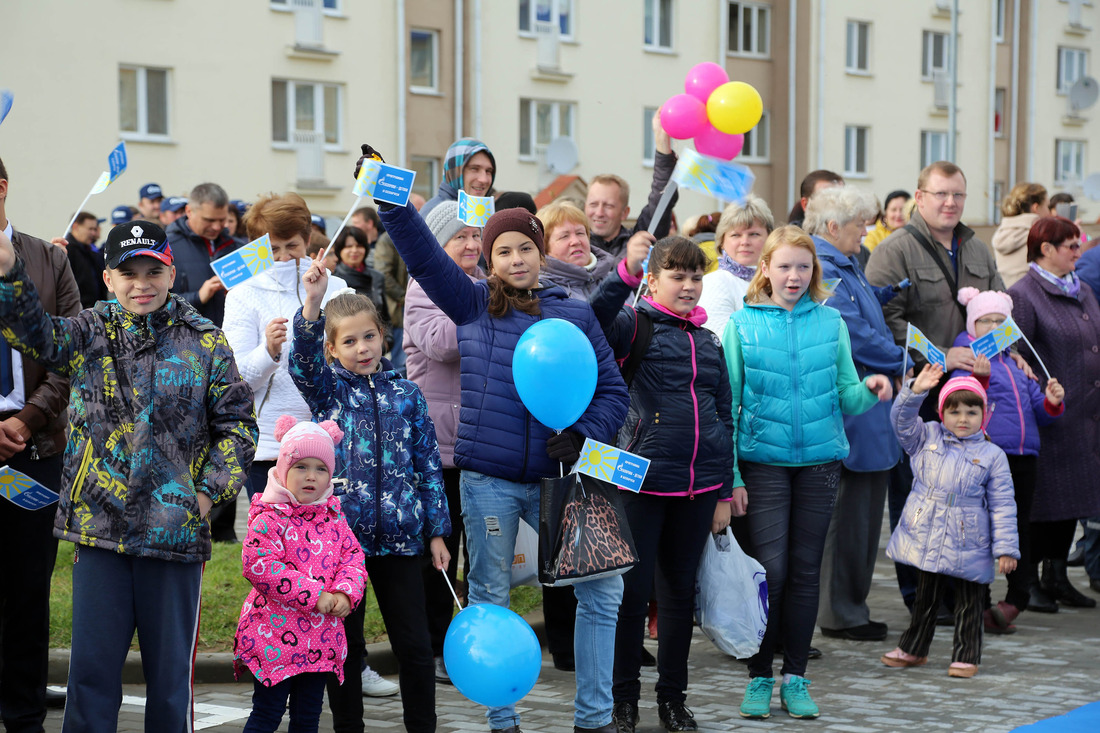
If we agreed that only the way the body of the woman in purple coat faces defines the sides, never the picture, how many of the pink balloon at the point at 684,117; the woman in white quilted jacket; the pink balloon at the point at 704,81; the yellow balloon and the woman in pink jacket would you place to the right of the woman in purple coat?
5

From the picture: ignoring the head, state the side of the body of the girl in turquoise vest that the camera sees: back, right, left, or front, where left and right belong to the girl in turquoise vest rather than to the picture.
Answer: front

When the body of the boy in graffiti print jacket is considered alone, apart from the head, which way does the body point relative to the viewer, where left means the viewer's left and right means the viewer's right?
facing the viewer

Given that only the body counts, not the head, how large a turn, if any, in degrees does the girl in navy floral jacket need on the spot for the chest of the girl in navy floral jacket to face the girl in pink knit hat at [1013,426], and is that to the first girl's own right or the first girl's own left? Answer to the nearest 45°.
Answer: approximately 135° to the first girl's own left

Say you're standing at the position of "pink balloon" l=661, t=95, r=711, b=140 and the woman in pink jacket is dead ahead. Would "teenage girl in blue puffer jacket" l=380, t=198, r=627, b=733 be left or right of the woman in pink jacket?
left
